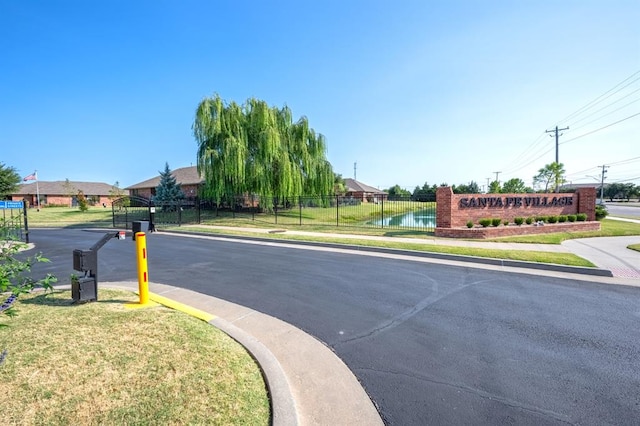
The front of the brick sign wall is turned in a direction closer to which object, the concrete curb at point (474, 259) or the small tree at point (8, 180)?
the concrete curb

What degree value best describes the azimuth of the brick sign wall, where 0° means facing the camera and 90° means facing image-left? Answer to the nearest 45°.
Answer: approximately 315°

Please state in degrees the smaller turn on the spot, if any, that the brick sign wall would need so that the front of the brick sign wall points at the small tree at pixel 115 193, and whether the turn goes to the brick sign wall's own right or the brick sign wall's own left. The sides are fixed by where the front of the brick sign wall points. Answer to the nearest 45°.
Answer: approximately 135° to the brick sign wall's own right

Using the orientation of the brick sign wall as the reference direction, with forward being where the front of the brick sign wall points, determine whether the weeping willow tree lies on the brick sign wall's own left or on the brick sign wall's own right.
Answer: on the brick sign wall's own right

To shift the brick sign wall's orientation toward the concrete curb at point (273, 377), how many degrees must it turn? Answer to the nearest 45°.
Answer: approximately 45° to its right

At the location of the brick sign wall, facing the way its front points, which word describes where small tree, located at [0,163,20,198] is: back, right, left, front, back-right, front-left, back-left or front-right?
back-right

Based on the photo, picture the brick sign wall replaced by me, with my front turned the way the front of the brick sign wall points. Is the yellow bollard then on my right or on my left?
on my right
